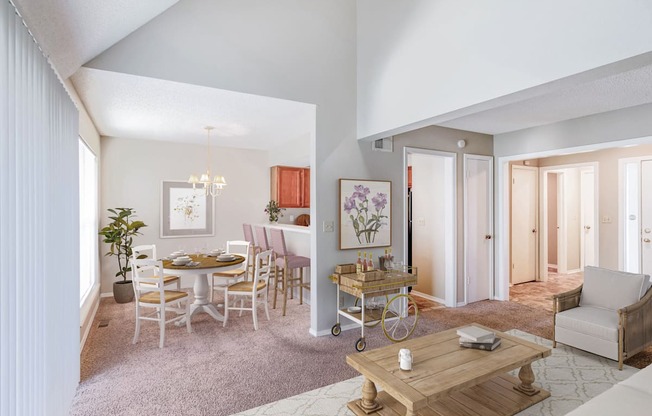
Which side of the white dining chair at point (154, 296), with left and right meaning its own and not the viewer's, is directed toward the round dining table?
front

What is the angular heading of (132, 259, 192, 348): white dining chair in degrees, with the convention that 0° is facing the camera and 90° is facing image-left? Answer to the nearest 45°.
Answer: approximately 225°

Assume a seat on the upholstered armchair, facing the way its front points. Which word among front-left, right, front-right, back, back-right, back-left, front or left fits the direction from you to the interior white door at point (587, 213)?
back-right

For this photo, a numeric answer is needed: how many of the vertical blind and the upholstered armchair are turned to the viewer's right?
1

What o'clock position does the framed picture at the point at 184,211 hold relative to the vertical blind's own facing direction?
The framed picture is roughly at 10 o'clock from the vertical blind.

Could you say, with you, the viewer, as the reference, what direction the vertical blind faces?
facing to the right of the viewer

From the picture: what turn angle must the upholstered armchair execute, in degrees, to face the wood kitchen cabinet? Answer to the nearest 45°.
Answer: approximately 45° to its right

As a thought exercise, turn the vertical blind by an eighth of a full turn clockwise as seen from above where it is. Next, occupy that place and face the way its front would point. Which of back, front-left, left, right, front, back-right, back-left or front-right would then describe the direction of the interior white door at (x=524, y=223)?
front-left
